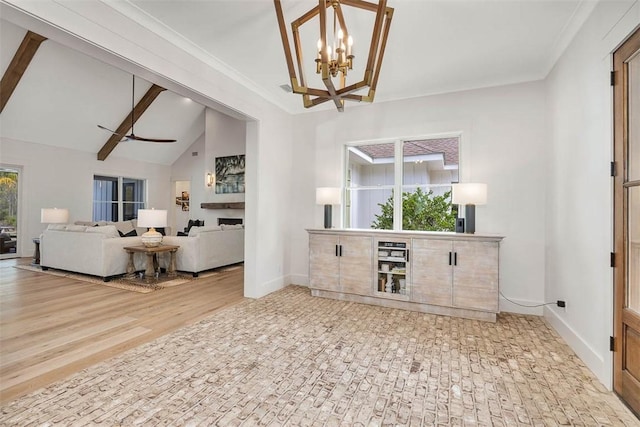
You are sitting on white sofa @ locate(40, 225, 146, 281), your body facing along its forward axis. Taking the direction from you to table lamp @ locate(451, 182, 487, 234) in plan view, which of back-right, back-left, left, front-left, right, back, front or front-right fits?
right

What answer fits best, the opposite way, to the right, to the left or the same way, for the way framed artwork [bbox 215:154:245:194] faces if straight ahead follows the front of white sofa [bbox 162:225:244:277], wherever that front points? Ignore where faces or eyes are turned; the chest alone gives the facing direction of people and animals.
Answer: to the left

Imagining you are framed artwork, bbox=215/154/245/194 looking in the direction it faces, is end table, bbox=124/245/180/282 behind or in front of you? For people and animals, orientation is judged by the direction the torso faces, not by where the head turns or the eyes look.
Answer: in front

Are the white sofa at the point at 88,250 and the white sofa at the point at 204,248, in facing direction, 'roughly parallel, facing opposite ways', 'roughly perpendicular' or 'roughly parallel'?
roughly perpendicular

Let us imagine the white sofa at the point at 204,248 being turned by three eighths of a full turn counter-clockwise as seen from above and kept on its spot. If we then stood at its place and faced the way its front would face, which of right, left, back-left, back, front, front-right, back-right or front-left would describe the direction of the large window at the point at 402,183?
front-left

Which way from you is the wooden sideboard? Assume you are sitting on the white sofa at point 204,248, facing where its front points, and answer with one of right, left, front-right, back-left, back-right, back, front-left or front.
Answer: back

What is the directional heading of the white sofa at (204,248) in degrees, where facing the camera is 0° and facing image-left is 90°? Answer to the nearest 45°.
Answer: approximately 135°

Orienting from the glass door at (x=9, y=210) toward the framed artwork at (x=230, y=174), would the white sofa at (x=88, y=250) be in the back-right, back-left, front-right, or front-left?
front-right

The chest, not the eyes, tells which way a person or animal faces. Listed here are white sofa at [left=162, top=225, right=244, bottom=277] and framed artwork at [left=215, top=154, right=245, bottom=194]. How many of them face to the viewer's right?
0

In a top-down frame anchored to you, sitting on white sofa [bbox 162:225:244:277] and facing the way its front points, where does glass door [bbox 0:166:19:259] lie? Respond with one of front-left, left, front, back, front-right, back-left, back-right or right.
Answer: front

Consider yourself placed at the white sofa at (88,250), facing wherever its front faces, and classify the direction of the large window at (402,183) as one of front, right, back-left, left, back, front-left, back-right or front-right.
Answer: right

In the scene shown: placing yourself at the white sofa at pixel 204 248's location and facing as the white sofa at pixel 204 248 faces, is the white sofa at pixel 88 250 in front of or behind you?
in front

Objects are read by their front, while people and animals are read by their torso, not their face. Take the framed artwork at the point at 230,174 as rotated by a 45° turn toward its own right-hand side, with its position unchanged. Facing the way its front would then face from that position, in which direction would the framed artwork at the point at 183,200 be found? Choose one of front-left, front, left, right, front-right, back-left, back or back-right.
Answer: front-right

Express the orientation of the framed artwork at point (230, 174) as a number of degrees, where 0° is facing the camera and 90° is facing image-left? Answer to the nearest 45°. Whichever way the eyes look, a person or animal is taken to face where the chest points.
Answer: approximately 45°

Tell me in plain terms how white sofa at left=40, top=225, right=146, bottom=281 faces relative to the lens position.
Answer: facing away from the viewer and to the right of the viewer

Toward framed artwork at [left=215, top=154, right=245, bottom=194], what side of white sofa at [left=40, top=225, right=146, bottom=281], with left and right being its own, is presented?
front

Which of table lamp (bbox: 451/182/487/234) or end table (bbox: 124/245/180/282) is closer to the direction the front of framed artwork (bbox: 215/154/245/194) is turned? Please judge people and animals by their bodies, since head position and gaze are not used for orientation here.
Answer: the end table
